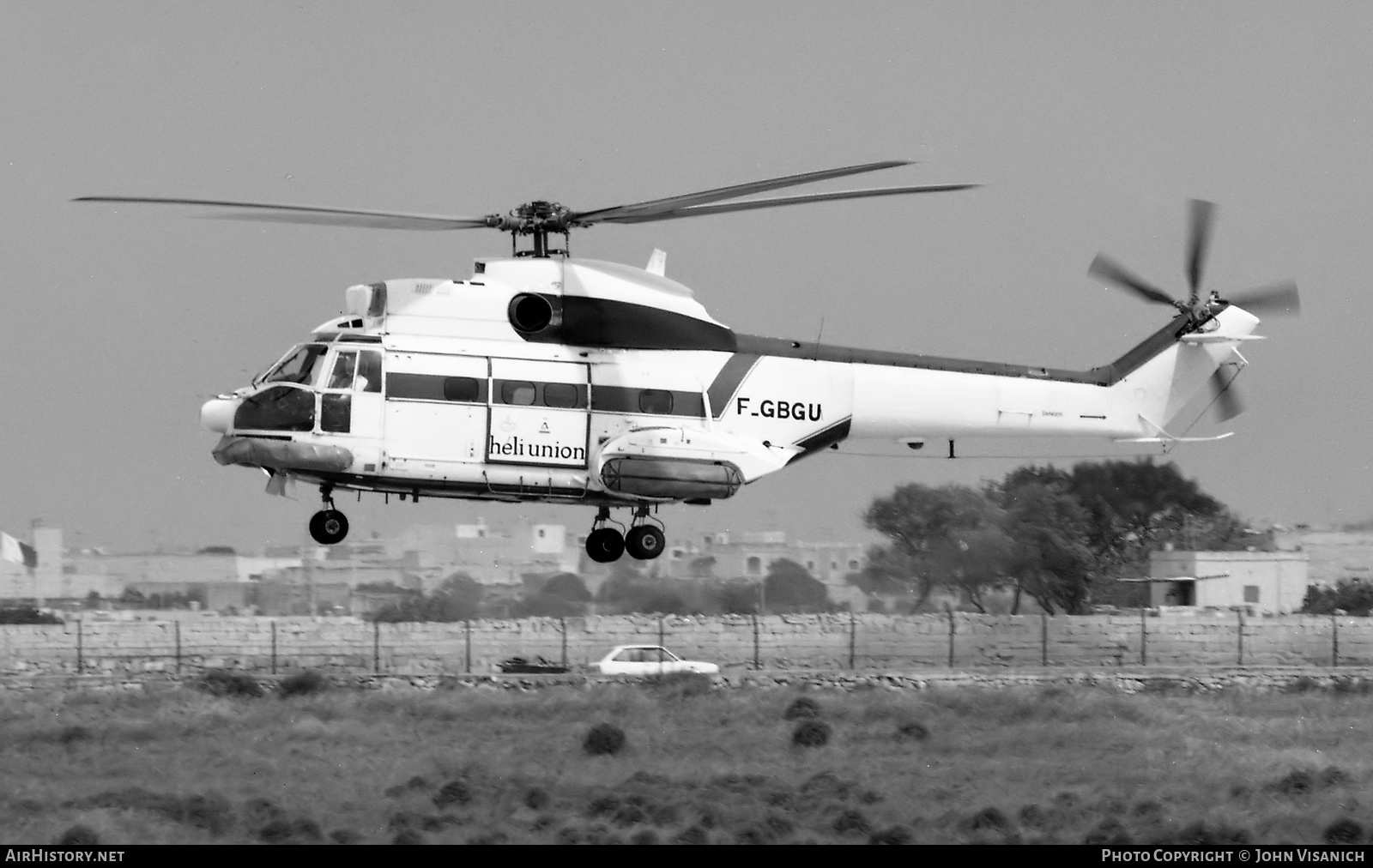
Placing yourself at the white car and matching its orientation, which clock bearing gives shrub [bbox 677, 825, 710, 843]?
The shrub is roughly at 3 o'clock from the white car.

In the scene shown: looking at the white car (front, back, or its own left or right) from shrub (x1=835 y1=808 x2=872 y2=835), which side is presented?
right

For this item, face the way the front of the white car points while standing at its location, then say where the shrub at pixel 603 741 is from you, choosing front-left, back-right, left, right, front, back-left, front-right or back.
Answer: right

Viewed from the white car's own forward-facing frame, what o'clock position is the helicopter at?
The helicopter is roughly at 3 o'clock from the white car.

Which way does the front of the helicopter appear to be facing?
to the viewer's left

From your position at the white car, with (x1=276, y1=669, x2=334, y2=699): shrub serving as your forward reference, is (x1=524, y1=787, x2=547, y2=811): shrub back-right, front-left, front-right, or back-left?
front-left

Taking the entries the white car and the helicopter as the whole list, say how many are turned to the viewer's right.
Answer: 1

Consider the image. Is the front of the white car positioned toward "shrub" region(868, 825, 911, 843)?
no

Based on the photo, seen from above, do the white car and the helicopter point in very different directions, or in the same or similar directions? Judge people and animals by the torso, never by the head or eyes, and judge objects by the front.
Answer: very different directions

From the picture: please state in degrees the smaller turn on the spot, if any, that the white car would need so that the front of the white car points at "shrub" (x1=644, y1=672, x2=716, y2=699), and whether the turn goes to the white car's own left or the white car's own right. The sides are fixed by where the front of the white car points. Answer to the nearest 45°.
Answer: approximately 90° to the white car's own right

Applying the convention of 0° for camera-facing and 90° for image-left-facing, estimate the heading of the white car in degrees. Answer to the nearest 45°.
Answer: approximately 270°

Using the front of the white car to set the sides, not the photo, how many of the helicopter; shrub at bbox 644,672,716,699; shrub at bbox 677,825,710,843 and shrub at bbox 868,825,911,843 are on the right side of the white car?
4

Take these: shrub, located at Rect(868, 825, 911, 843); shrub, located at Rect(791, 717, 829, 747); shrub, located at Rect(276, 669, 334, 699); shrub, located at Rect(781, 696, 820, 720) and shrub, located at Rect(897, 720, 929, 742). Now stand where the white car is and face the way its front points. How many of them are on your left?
0

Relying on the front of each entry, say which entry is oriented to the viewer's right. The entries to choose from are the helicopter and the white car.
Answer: the white car

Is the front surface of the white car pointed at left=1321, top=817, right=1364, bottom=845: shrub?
no
